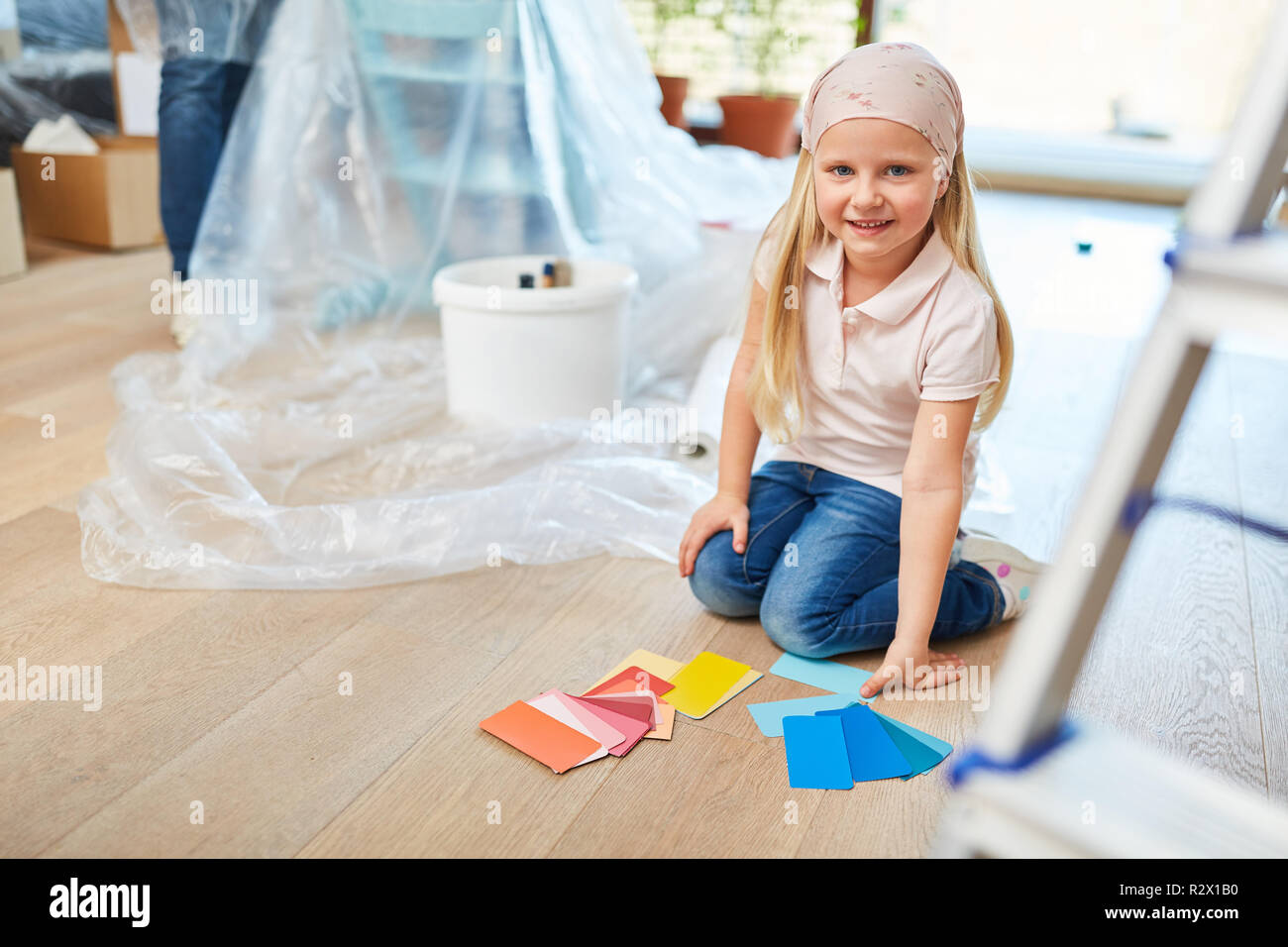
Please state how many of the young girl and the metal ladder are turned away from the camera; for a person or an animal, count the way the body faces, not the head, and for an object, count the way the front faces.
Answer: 0

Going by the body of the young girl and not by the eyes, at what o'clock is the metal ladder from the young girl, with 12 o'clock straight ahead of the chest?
The metal ladder is roughly at 10 o'clock from the young girl.

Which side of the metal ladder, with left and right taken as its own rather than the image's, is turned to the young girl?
right

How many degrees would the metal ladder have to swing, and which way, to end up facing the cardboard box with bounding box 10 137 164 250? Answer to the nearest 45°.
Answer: approximately 90° to its right

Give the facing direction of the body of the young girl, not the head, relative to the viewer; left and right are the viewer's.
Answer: facing the viewer and to the left of the viewer
